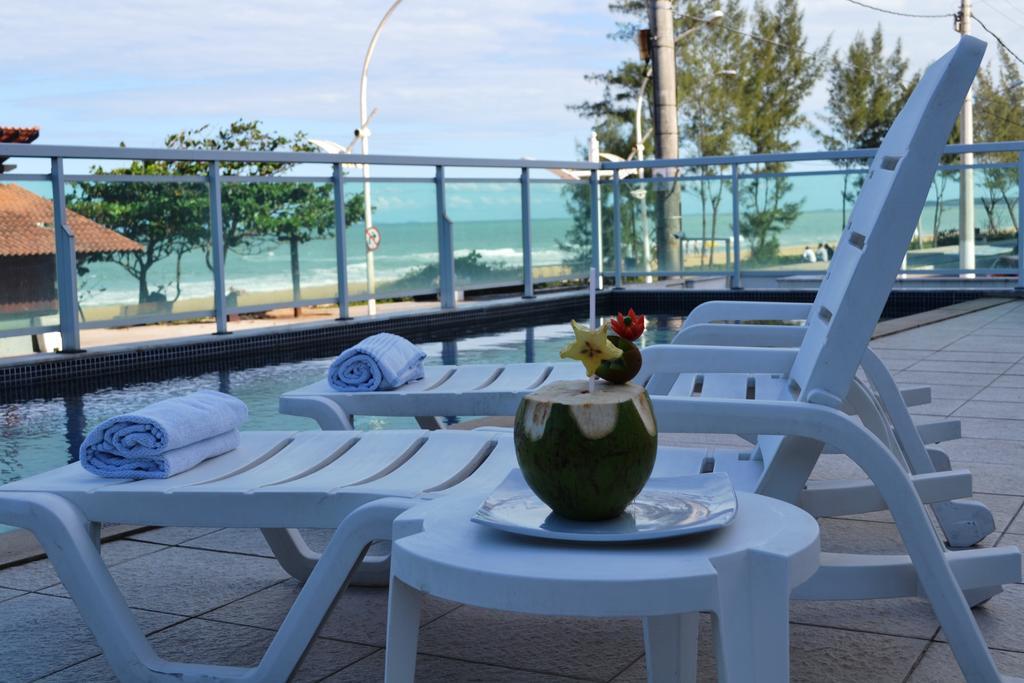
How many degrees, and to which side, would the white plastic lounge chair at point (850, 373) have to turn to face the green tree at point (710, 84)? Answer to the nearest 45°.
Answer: approximately 90° to its right

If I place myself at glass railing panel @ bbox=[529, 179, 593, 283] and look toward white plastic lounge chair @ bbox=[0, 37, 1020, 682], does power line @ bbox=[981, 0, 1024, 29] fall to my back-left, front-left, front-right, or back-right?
back-left

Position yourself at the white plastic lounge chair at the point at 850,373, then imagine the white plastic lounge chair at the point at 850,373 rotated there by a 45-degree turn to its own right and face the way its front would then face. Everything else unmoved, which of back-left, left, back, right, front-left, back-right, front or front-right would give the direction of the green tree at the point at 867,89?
front-right

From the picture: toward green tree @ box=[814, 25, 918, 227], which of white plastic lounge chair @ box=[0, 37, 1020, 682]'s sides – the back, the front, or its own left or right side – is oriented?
right

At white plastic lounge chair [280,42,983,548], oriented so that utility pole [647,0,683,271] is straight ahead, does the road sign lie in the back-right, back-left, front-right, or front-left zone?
front-left

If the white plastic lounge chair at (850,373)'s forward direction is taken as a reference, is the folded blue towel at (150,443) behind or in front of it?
in front

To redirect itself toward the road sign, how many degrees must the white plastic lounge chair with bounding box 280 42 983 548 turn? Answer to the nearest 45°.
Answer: approximately 90° to its right

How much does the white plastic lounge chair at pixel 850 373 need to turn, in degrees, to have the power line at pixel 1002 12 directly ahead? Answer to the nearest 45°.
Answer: approximately 90° to its right

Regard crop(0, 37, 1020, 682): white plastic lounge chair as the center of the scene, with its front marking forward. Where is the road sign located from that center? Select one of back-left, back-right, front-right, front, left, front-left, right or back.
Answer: right

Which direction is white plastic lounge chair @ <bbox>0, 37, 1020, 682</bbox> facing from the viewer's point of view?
to the viewer's left

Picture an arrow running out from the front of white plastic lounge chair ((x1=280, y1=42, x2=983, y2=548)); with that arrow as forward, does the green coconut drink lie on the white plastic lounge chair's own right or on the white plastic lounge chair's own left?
on the white plastic lounge chair's own left

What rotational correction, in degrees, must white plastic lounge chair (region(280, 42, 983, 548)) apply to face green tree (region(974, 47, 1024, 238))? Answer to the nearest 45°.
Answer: approximately 90° to its right

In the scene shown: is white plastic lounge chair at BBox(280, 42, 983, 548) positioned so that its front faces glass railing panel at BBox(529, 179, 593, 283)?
no

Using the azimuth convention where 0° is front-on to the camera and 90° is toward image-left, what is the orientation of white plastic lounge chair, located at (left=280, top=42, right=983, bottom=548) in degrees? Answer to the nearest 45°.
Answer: approximately 90°

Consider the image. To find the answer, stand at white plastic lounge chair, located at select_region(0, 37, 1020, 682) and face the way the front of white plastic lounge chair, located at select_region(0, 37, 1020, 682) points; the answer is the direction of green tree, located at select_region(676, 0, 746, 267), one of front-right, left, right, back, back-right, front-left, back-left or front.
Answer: right

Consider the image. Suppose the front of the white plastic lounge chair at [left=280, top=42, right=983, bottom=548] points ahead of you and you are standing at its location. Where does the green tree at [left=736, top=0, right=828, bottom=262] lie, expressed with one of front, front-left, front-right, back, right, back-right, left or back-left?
right

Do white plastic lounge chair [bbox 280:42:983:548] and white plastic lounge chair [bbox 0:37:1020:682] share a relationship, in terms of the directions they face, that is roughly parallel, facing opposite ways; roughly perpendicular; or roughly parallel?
roughly parallel
